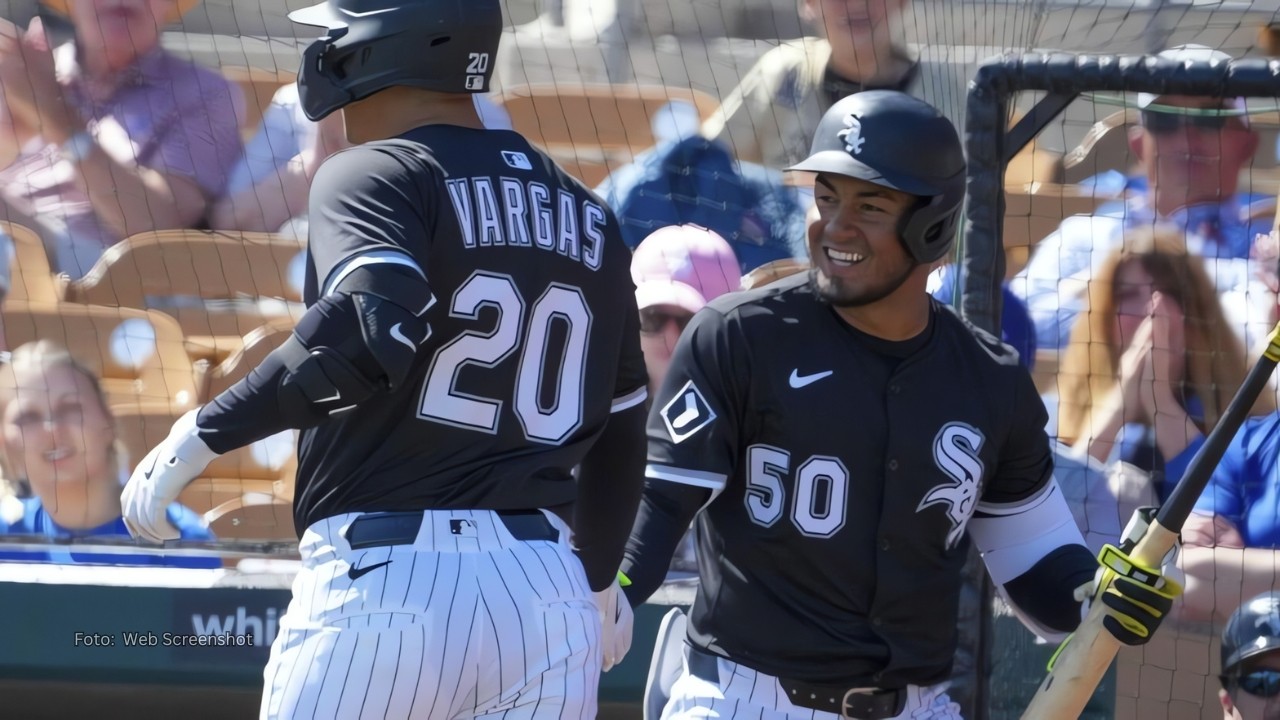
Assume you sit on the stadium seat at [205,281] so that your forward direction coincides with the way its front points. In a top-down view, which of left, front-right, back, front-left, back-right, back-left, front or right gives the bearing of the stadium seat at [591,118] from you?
left

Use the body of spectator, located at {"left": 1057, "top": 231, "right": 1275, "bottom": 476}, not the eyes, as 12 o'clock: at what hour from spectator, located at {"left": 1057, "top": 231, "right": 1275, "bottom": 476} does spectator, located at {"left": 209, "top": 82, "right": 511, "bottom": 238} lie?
spectator, located at {"left": 209, "top": 82, "right": 511, "bottom": 238} is roughly at 3 o'clock from spectator, located at {"left": 1057, "top": 231, "right": 1275, "bottom": 476}.

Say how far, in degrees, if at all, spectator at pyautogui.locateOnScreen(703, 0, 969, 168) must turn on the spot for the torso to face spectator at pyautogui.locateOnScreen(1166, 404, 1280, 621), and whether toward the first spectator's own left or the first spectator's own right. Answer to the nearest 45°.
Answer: approximately 45° to the first spectator's own left

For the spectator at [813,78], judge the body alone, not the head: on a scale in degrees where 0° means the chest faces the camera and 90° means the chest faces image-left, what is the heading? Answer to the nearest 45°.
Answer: approximately 0°

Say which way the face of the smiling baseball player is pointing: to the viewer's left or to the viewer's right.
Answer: to the viewer's left

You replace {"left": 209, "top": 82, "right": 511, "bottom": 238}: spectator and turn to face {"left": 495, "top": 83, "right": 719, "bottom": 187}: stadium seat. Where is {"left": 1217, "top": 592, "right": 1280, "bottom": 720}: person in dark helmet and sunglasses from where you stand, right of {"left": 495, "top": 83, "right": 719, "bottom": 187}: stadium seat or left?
right

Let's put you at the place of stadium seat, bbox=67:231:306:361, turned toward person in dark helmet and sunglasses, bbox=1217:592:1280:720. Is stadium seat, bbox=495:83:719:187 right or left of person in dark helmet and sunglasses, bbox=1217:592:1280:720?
left

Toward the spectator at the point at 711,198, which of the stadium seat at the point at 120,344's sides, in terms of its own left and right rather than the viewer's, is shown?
left
